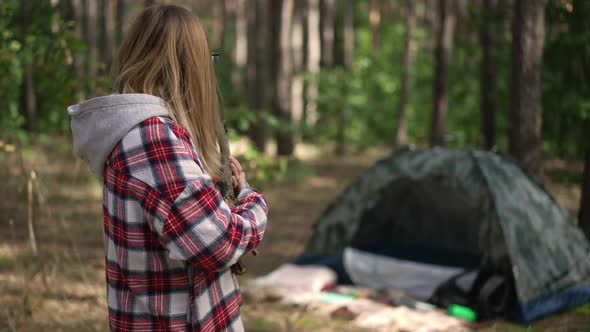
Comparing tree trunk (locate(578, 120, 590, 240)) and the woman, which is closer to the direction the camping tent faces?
the woman

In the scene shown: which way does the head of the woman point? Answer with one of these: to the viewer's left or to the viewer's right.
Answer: to the viewer's right

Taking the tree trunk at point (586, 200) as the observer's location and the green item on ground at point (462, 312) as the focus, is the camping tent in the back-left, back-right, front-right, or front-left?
front-right

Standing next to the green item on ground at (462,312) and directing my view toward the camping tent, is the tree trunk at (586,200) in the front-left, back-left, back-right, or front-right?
front-right

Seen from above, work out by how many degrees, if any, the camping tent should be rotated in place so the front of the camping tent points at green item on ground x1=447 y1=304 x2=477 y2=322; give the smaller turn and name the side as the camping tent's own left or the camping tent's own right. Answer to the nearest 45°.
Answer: approximately 45° to the camping tent's own left

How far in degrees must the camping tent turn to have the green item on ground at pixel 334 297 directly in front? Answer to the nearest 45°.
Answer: approximately 45° to its right

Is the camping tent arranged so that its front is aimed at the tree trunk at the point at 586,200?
no

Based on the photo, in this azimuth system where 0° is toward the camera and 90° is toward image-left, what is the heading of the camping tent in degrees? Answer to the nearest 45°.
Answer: approximately 45°

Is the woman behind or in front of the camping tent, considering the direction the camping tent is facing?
in front
